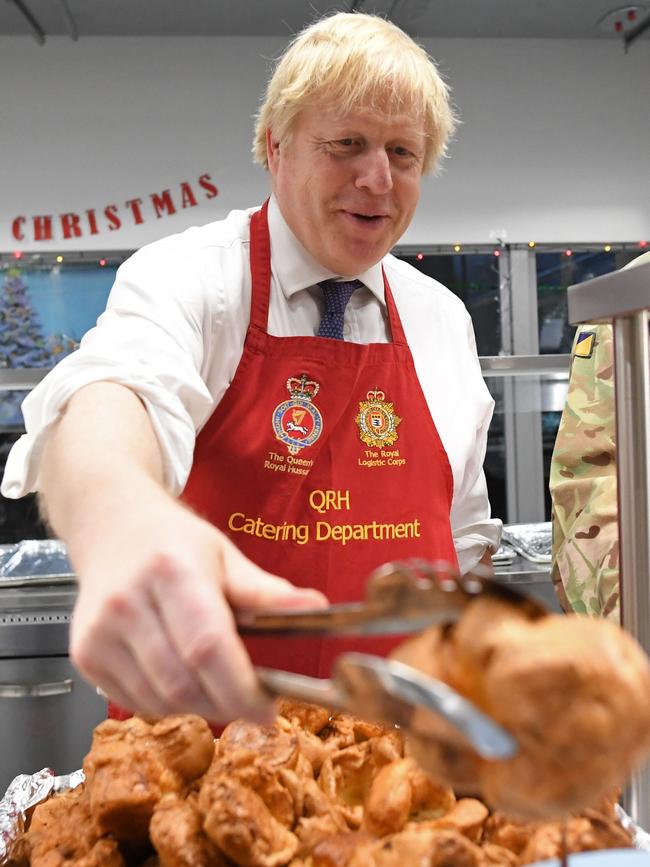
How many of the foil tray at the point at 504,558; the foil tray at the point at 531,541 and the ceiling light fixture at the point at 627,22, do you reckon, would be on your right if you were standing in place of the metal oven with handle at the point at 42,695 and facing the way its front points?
0

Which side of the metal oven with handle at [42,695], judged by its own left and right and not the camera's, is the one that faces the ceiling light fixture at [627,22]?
left

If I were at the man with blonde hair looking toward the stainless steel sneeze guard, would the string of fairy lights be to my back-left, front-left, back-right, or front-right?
back-left

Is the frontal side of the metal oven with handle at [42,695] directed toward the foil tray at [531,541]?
no

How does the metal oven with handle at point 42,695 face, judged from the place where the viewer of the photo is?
facing the viewer

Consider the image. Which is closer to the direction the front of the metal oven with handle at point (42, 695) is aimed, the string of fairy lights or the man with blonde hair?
the man with blonde hair

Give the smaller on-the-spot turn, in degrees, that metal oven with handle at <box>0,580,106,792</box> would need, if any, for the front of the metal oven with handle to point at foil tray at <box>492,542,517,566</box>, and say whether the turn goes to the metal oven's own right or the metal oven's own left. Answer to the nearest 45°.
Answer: approximately 90° to the metal oven's own left
